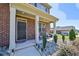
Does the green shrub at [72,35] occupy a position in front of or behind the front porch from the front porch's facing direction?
in front

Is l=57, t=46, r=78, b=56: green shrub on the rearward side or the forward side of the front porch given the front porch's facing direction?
on the forward side
